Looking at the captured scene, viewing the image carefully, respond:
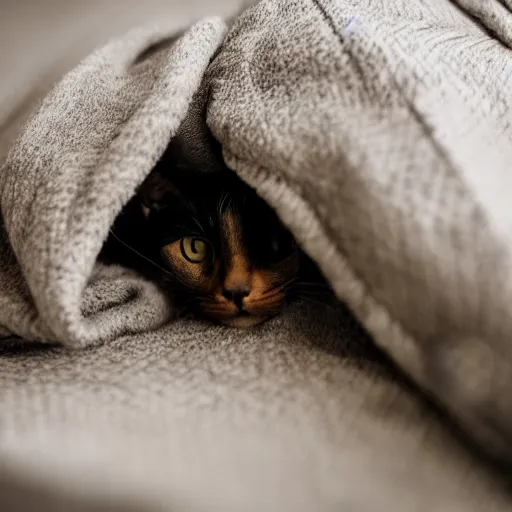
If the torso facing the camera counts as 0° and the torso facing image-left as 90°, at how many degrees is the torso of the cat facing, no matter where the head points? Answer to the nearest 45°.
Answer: approximately 0°
